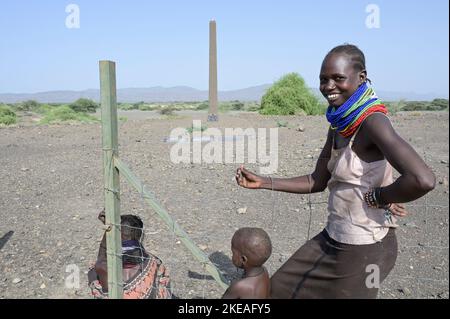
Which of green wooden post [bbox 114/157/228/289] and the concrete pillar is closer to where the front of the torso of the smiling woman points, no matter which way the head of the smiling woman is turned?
the green wooden post

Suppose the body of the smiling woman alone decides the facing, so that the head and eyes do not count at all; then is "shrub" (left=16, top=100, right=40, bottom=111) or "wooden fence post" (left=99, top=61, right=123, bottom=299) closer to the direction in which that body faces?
the wooden fence post

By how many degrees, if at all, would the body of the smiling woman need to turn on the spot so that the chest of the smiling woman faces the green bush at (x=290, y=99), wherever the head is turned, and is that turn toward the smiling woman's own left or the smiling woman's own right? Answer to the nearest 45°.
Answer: approximately 135° to the smiling woman's own right

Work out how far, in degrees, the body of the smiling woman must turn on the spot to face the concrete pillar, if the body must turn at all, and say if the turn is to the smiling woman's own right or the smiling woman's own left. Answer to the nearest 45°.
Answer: approximately 135° to the smiling woman's own right

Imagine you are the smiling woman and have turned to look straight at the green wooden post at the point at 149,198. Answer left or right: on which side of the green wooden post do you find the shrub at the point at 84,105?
right

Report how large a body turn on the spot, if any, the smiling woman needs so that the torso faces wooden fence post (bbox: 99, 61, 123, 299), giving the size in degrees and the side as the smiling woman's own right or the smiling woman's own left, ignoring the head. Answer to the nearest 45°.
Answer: approximately 45° to the smiling woman's own right

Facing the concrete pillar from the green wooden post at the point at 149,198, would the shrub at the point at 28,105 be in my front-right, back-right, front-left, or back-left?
front-left

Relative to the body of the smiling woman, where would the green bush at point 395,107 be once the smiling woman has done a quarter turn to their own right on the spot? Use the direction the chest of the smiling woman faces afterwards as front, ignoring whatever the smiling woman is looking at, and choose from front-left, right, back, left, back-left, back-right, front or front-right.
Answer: front-right

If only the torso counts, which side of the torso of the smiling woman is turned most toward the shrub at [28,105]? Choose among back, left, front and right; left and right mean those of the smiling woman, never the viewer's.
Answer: right

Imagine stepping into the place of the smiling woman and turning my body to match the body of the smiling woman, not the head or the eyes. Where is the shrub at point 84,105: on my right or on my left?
on my right
